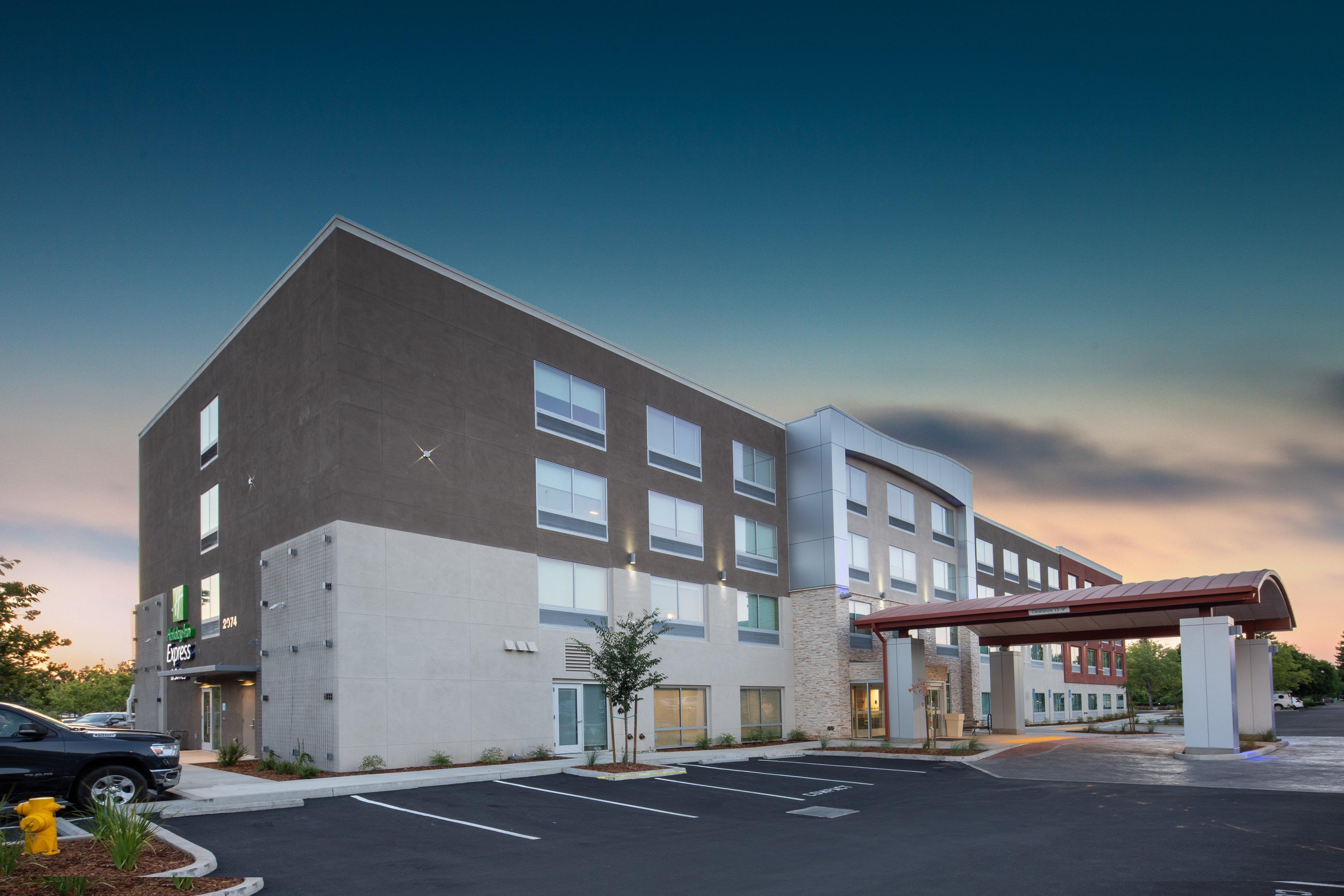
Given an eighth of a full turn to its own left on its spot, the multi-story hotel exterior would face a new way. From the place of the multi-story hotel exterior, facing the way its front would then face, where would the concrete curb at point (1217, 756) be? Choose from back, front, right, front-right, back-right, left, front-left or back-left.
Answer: front

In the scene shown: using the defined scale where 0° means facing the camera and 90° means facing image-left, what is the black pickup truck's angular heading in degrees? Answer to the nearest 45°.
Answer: approximately 270°

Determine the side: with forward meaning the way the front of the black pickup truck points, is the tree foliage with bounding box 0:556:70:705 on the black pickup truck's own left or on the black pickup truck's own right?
on the black pickup truck's own left

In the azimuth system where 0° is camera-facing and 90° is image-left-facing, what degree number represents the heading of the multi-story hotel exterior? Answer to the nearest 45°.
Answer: approximately 315°

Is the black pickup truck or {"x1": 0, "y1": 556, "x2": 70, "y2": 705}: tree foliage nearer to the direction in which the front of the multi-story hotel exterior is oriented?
the black pickup truck

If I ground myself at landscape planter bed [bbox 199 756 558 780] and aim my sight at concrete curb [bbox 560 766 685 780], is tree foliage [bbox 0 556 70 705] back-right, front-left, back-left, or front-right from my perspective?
back-left

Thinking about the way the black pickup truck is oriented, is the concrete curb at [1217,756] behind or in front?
in front

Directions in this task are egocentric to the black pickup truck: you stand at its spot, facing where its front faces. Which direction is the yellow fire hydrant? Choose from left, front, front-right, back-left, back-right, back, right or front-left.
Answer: right

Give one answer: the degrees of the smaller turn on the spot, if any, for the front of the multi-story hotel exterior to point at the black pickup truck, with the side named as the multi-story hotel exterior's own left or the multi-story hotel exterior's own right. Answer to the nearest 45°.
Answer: approximately 45° to the multi-story hotel exterior's own right

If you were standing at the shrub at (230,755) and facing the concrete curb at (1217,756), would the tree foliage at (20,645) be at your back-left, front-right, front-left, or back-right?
back-left

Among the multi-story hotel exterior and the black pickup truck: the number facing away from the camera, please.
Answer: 0

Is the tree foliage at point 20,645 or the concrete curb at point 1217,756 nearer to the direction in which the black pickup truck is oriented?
the concrete curb
